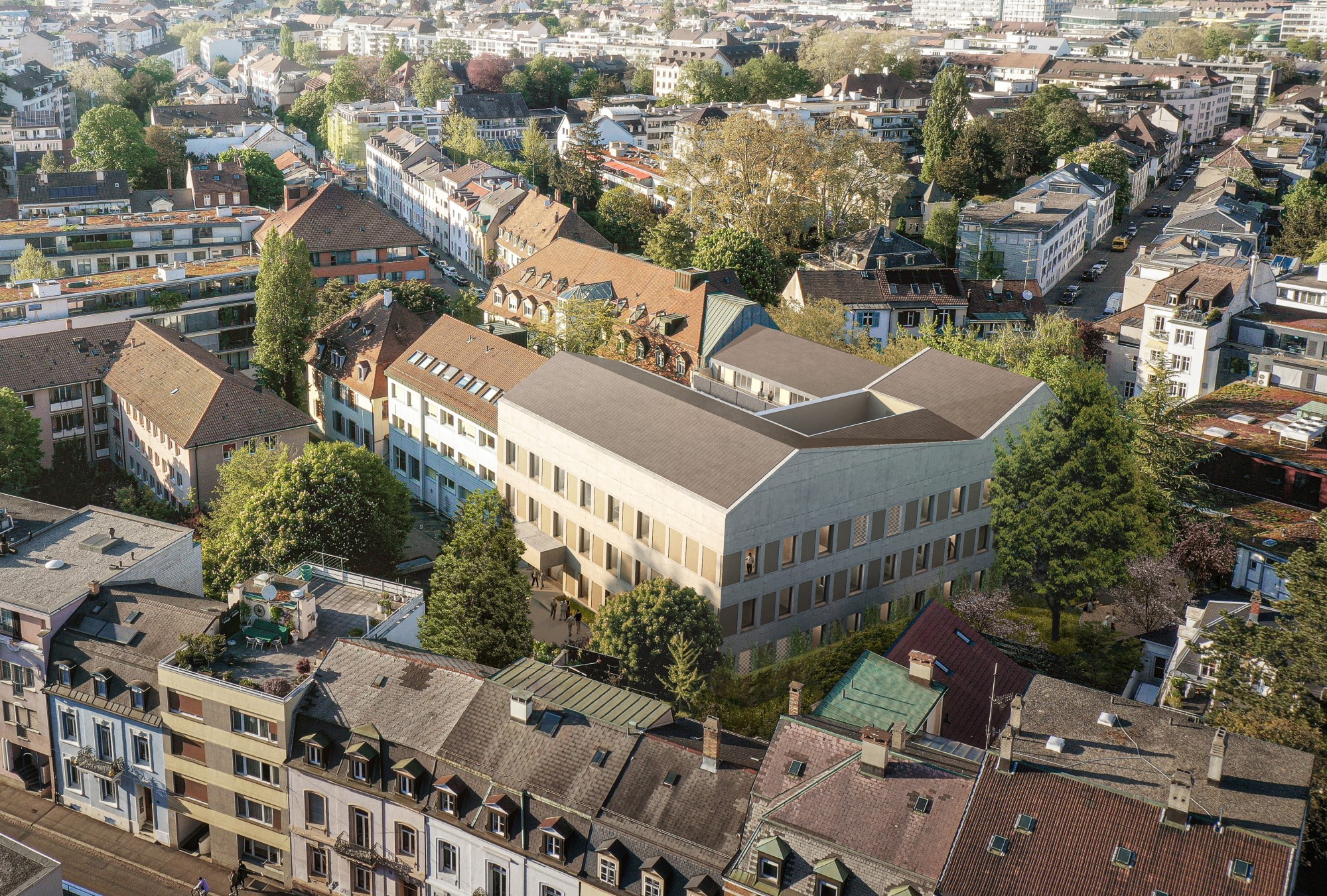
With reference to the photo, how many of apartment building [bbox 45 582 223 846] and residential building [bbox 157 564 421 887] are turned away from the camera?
0

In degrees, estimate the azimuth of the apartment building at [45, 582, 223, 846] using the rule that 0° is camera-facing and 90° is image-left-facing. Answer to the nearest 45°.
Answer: approximately 45°

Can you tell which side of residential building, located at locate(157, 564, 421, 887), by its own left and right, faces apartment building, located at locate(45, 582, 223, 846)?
right

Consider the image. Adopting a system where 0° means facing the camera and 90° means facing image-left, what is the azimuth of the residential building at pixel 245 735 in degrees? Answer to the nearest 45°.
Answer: approximately 45°

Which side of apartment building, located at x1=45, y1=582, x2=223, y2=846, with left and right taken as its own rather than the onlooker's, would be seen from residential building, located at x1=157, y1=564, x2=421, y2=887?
left
